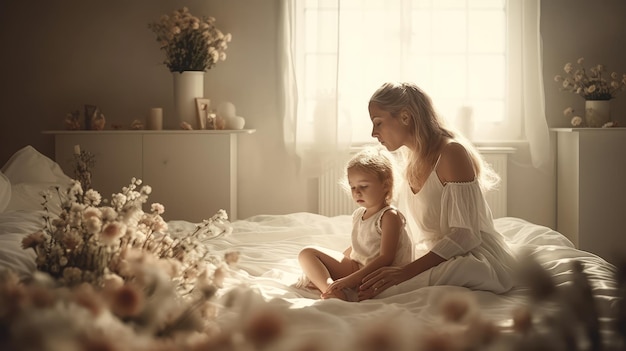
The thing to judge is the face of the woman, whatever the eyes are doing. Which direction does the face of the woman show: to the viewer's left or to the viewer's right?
to the viewer's left

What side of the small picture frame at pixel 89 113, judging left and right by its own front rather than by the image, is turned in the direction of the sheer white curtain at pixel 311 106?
left

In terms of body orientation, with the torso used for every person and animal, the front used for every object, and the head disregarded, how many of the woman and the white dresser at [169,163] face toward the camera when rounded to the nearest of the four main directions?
1

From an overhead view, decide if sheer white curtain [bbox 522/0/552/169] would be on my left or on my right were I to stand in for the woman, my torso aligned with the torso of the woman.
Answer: on my right

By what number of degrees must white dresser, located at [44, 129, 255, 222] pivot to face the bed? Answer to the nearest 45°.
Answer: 0° — it already faces it

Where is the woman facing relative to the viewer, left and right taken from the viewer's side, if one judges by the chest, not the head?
facing to the left of the viewer

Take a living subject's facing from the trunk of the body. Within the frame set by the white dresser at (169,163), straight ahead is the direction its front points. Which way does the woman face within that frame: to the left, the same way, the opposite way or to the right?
to the right

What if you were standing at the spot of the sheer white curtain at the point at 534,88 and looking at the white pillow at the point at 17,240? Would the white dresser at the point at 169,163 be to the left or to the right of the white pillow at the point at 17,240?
right

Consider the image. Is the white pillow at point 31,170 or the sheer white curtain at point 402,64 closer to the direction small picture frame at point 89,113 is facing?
the white pillow
